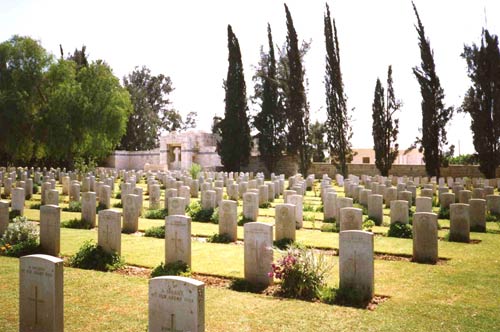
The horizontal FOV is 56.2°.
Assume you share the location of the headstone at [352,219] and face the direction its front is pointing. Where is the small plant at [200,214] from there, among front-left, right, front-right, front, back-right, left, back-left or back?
back-right

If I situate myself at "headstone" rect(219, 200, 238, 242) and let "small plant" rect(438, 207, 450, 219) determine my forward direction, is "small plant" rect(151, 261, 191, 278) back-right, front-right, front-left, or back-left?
back-right

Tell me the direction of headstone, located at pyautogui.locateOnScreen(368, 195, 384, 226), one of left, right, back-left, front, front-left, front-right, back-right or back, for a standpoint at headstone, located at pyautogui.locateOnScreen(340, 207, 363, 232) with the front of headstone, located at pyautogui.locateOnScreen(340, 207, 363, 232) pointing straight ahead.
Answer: back

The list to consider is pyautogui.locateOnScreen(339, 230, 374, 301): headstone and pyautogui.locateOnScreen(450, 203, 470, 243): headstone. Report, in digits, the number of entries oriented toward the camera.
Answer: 2

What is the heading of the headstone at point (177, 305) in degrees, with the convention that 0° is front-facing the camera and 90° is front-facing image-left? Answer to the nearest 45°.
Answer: approximately 45°

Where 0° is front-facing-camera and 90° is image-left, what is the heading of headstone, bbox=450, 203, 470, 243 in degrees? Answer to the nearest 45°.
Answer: approximately 0°

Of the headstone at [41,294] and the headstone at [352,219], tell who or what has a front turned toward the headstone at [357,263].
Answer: the headstone at [352,219]

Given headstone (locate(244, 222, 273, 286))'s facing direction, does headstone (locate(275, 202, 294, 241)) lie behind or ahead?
behind

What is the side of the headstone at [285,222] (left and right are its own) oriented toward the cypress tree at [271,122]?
back

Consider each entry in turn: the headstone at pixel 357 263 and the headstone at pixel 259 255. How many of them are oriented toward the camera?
2

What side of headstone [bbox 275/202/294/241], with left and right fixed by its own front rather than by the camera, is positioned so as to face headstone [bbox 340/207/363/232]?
left

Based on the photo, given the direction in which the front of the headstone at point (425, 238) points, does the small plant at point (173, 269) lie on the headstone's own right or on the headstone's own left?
on the headstone's own right

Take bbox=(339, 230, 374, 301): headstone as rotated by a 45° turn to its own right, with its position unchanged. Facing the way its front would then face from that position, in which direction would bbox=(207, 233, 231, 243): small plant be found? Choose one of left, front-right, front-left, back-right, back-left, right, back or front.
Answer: right
